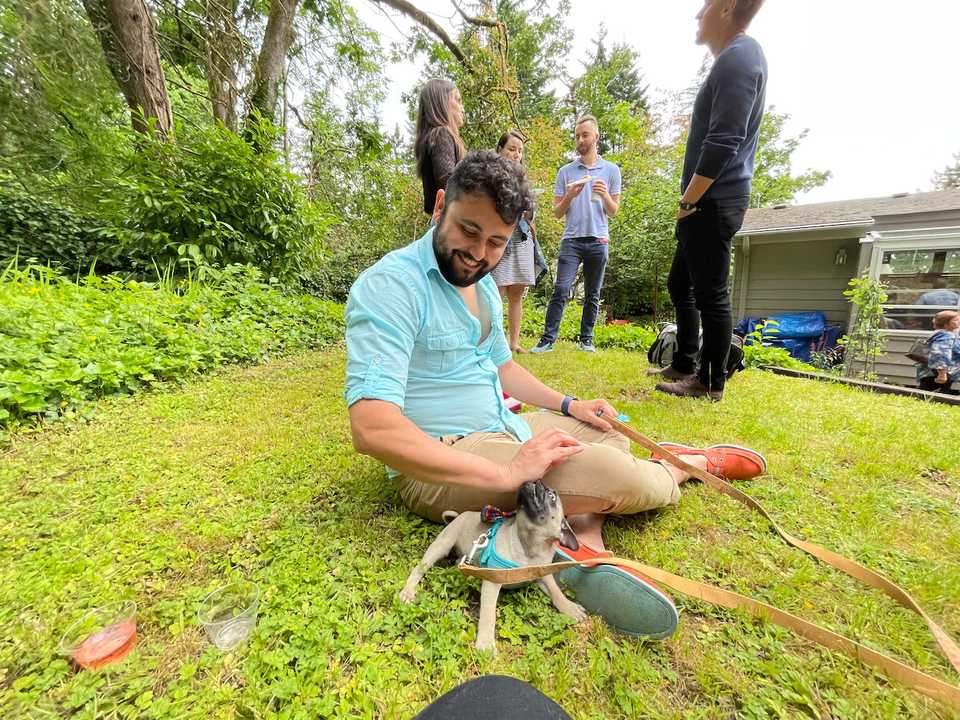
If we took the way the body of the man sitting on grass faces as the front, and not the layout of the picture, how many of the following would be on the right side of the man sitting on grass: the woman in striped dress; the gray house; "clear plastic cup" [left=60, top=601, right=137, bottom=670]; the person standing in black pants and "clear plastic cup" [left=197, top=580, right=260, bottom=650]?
2

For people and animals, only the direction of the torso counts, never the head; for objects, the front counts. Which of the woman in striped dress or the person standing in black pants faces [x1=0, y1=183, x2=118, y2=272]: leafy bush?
the person standing in black pants

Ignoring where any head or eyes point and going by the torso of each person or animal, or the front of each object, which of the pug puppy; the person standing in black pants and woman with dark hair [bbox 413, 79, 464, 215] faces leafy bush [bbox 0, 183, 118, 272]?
the person standing in black pants

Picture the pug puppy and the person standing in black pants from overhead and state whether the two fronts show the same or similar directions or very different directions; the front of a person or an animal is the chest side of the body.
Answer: very different directions

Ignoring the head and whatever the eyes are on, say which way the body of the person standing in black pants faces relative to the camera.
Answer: to the viewer's left

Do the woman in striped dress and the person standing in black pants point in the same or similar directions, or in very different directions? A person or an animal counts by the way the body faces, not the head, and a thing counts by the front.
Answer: very different directions

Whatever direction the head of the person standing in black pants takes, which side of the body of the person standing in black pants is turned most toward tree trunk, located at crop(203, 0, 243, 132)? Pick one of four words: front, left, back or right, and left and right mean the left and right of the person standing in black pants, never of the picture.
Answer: front

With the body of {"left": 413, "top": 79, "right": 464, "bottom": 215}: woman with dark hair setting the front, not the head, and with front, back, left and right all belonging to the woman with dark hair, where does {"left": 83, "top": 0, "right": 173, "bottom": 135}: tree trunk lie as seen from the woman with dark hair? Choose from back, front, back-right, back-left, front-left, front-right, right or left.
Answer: back-left

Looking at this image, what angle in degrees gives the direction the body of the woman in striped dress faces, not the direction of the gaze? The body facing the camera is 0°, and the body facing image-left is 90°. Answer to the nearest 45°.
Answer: approximately 315°

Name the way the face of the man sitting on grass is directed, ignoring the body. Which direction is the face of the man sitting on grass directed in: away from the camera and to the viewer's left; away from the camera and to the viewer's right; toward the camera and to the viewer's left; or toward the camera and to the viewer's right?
toward the camera and to the viewer's right

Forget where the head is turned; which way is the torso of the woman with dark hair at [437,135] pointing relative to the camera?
to the viewer's right

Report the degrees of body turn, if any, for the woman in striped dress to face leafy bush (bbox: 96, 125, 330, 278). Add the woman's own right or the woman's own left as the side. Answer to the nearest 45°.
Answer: approximately 135° to the woman's own right
